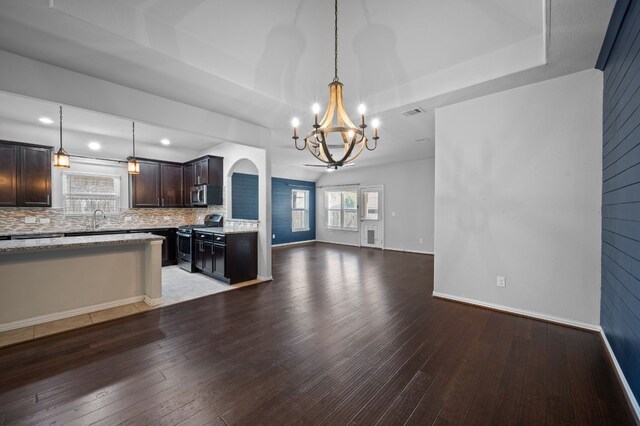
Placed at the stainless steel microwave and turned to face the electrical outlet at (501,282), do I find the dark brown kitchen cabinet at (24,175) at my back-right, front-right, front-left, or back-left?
back-right

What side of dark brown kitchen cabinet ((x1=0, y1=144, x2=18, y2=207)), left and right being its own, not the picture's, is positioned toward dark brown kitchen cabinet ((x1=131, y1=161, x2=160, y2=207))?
left

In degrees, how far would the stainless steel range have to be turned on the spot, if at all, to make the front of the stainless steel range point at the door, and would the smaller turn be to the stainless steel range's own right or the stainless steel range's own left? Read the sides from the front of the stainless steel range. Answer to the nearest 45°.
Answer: approximately 135° to the stainless steel range's own left

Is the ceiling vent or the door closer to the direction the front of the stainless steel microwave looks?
the ceiling vent

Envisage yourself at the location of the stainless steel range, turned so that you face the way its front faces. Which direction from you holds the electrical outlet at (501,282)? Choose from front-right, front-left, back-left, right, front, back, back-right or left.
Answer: left

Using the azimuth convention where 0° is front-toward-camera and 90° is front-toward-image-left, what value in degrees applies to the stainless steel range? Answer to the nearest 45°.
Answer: approximately 45°

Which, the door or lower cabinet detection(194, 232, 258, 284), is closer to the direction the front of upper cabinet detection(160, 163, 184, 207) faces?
the lower cabinet

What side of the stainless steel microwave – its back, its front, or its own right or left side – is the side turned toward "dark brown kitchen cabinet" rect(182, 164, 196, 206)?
right

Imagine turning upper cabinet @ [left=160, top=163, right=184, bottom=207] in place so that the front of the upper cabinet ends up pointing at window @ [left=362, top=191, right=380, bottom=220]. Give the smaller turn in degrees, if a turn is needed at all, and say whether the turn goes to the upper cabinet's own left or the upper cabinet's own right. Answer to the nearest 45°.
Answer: approximately 90° to the upper cabinet's own left

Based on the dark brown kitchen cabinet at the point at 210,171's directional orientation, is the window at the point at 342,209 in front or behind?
behind

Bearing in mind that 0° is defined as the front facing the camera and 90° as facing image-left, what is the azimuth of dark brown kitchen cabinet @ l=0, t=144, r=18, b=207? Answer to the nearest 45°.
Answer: approximately 0°
